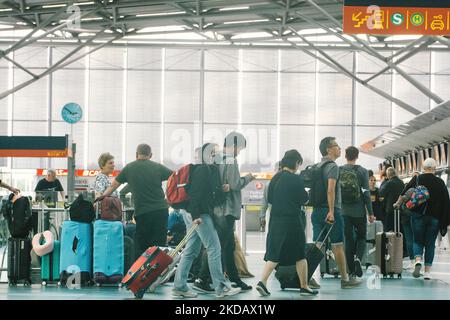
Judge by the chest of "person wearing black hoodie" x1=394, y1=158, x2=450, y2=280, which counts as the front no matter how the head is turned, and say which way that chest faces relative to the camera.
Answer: away from the camera

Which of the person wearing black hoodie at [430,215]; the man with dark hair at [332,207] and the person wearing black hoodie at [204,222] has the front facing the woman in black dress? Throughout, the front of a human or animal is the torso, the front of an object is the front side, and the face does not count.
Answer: the person wearing black hoodie at [204,222]
